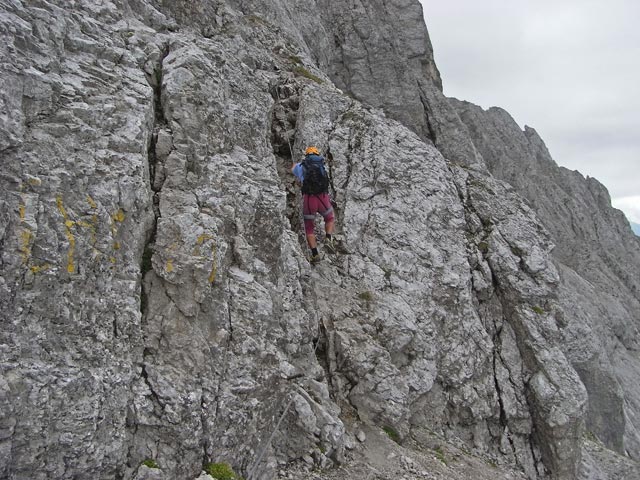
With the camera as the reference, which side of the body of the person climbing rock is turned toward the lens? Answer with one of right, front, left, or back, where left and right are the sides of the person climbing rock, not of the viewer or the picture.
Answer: back
